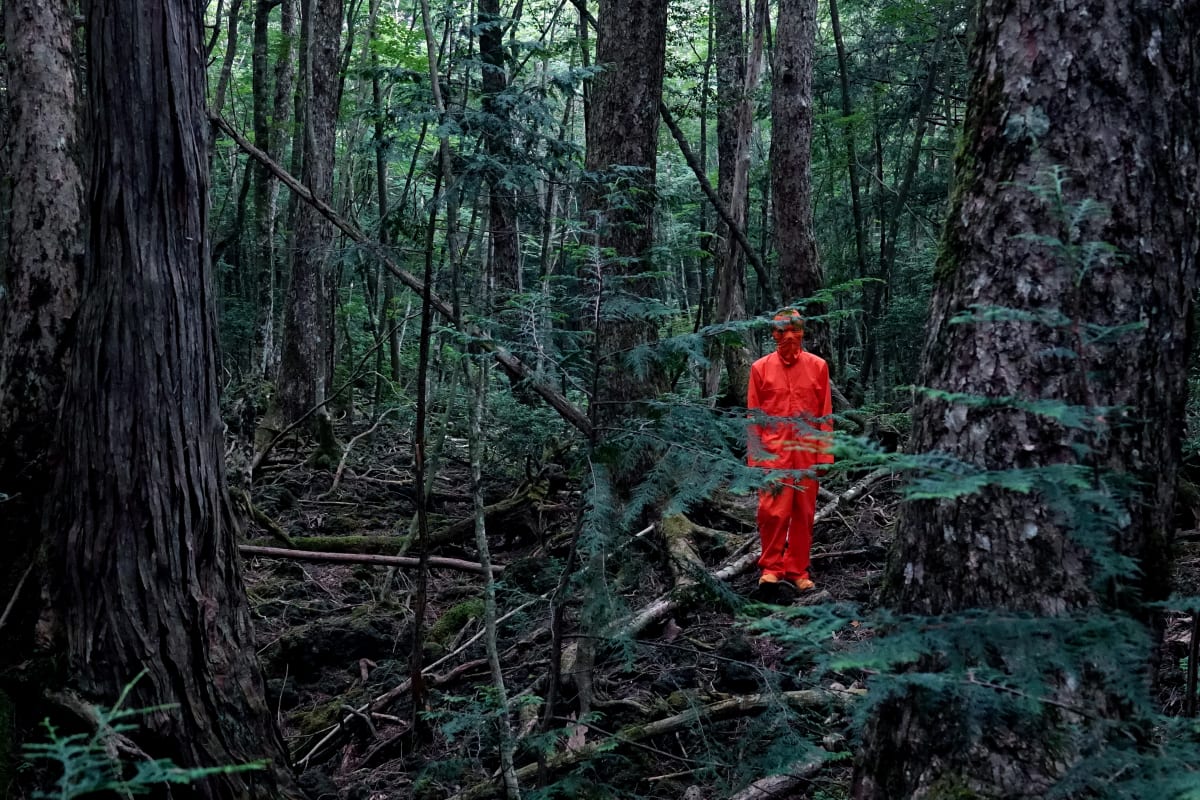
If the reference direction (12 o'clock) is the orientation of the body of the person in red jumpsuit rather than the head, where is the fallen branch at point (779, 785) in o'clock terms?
The fallen branch is roughly at 12 o'clock from the person in red jumpsuit.

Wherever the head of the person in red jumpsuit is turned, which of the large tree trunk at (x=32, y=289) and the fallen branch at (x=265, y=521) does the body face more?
the large tree trunk

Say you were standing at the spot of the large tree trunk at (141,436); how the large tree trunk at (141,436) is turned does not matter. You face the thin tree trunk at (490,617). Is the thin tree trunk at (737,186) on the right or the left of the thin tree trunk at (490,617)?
left

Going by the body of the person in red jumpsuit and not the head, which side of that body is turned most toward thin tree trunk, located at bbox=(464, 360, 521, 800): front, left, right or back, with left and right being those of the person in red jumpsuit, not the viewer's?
front

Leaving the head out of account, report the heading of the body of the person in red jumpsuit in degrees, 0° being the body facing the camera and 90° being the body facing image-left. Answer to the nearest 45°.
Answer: approximately 0°

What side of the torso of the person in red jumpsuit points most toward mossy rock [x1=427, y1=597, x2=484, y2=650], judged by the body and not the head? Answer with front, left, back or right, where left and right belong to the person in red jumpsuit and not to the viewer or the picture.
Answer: right

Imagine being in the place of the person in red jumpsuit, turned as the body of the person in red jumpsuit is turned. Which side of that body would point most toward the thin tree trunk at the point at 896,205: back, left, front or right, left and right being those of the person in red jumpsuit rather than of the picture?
back

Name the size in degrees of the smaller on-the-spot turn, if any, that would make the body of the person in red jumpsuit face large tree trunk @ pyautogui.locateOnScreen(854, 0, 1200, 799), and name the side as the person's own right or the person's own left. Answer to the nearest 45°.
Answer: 0° — they already face it

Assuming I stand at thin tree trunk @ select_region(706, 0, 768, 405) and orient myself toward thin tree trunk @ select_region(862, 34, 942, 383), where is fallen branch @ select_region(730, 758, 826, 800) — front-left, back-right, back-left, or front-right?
back-right

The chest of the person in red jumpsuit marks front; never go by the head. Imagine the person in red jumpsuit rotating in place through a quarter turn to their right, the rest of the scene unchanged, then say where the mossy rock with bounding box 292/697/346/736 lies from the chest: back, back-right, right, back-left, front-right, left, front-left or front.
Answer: front-left

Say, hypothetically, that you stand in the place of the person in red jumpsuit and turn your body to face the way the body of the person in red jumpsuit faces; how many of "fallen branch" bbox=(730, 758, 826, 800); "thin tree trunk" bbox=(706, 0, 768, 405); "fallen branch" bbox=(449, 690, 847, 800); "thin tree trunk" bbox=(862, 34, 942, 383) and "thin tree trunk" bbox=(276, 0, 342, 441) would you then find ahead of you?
2

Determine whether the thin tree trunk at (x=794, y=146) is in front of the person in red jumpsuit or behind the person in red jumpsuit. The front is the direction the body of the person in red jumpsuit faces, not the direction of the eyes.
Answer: behind

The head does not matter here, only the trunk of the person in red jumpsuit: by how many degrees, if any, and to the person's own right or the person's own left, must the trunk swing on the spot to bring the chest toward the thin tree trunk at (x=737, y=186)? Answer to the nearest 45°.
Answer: approximately 180°

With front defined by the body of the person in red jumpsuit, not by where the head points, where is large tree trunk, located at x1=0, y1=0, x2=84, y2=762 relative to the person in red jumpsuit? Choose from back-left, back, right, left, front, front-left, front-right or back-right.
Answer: front-right

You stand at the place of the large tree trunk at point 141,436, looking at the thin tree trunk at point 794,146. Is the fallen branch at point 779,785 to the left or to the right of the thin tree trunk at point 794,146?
right
